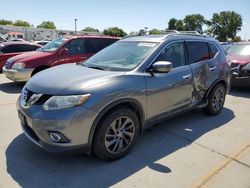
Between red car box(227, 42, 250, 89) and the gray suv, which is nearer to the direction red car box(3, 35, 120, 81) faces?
the gray suv

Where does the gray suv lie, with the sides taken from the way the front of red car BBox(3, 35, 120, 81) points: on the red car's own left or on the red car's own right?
on the red car's own left

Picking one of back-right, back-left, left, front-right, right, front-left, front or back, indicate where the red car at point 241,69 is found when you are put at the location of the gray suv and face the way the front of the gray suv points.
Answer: back

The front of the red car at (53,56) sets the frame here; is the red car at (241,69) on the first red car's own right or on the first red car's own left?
on the first red car's own left

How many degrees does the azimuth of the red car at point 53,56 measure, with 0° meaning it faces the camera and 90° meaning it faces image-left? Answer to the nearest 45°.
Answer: approximately 45°
